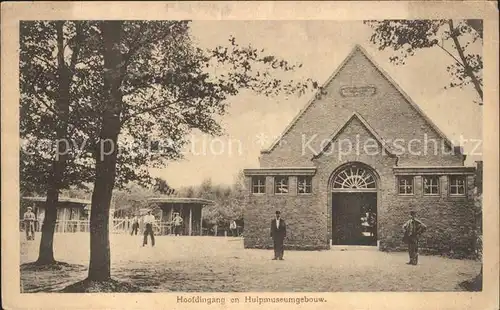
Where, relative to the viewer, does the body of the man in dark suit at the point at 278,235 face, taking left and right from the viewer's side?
facing the viewer

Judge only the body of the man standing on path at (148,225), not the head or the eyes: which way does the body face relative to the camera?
toward the camera
